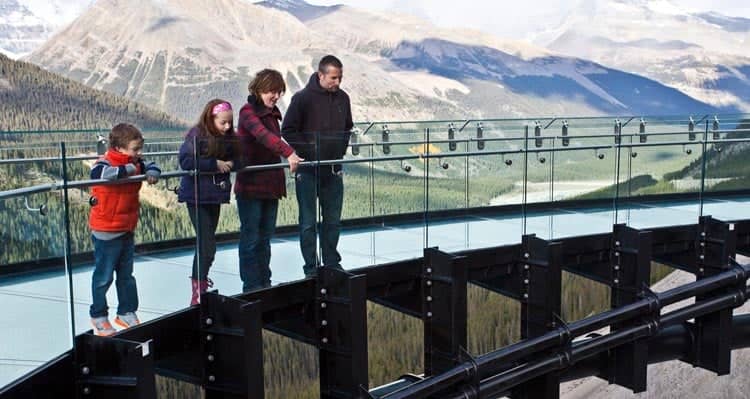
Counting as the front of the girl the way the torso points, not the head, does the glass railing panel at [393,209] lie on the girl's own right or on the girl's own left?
on the girl's own left

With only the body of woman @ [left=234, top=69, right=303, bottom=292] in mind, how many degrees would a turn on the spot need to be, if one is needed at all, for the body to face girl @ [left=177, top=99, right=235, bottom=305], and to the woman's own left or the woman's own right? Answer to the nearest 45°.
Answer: approximately 90° to the woman's own right

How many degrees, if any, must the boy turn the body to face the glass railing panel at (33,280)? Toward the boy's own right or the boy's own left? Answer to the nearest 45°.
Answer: approximately 90° to the boy's own right

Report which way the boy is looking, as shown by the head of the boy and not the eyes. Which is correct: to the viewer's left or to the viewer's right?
to the viewer's right

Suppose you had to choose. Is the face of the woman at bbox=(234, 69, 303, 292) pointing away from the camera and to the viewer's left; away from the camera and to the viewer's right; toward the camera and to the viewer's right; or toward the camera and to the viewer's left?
toward the camera and to the viewer's right

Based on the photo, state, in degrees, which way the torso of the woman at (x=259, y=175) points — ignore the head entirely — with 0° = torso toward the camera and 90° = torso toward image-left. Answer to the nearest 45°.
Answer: approximately 315°
